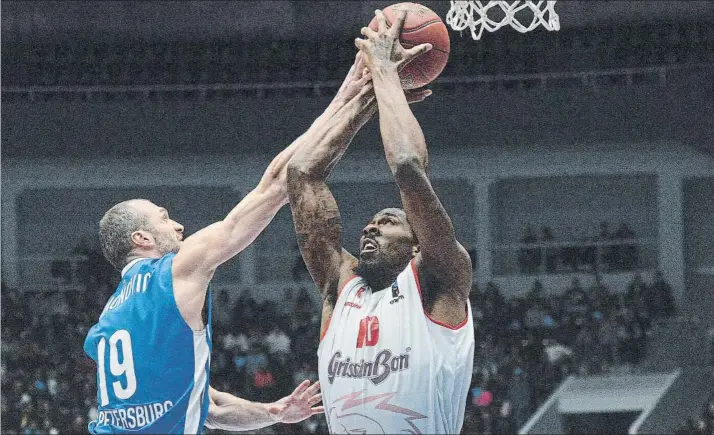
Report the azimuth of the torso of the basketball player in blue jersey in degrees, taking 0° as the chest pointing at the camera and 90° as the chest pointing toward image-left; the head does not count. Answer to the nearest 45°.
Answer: approximately 225°

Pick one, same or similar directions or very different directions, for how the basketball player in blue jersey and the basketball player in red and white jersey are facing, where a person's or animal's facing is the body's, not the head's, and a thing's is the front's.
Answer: very different directions

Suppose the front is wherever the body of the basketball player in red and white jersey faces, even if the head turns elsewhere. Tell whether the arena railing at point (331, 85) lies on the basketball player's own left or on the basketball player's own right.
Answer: on the basketball player's own right

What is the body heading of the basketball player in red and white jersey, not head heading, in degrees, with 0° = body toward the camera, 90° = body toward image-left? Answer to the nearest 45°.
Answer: approximately 45°

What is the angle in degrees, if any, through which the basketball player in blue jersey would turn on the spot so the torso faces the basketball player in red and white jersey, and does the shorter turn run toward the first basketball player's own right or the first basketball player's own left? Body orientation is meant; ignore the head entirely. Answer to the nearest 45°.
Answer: approximately 45° to the first basketball player's own right

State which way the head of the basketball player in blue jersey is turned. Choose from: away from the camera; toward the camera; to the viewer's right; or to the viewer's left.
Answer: to the viewer's right

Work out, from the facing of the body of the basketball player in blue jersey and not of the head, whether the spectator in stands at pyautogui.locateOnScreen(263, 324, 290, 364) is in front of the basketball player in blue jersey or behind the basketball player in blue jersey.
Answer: in front
